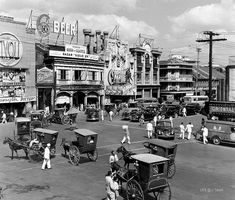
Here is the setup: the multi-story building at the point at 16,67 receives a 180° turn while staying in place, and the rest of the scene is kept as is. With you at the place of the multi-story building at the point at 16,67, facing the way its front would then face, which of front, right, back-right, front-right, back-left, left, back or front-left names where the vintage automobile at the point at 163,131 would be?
back

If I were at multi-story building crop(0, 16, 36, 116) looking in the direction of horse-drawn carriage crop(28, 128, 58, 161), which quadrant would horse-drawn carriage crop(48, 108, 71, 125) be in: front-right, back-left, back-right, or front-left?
front-left

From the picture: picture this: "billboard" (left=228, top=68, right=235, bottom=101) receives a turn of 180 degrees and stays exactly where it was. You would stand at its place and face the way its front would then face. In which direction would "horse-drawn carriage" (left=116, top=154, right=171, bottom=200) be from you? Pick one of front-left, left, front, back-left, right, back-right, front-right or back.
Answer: back

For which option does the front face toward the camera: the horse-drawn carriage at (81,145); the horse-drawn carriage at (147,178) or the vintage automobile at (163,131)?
the vintage automobile

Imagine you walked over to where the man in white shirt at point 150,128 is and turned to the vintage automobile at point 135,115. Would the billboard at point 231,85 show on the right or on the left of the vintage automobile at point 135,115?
right

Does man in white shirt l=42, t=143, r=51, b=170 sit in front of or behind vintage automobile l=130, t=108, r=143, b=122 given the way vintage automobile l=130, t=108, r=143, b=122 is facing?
in front

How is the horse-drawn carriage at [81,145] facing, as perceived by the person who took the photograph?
facing away from the viewer and to the left of the viewer

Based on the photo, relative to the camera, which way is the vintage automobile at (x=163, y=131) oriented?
toward the camera

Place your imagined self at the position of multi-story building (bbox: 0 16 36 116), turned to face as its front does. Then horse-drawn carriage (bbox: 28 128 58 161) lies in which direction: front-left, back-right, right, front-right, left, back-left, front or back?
front-right

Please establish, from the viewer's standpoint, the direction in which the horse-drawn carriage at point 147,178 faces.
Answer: facing away from the viewer and to the left of the viewer
